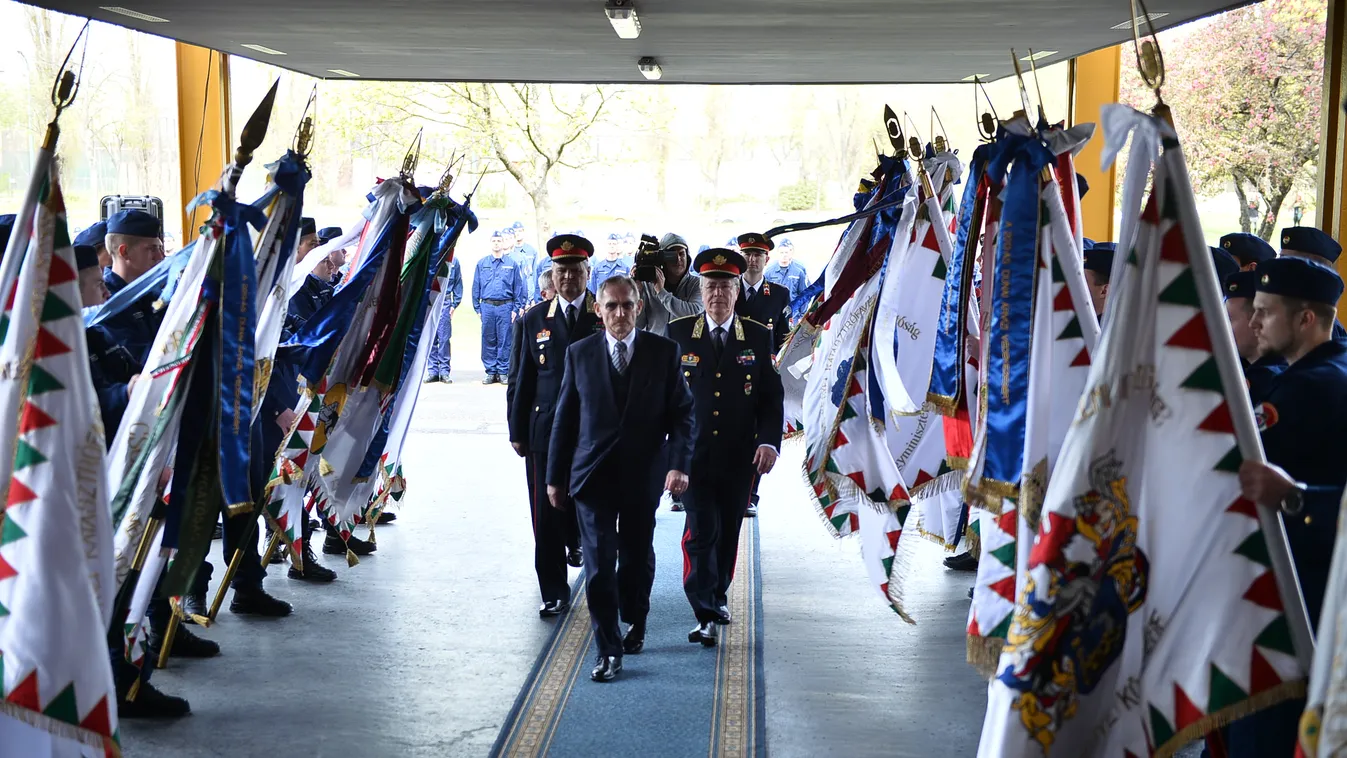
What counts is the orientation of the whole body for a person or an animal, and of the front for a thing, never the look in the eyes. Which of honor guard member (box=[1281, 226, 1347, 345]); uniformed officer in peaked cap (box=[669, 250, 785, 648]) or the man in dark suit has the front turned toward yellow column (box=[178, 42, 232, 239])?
the honor guard member

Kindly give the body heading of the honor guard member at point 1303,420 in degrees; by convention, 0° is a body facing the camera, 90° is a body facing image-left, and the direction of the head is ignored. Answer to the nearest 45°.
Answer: approximately 90°

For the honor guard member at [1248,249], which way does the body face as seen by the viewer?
to the viewer's left

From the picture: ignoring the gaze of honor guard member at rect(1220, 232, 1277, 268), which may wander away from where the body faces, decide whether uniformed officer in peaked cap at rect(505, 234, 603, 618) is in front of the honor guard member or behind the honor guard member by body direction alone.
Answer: in front

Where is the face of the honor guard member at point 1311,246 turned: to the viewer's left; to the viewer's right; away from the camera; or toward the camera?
to the viewer's left

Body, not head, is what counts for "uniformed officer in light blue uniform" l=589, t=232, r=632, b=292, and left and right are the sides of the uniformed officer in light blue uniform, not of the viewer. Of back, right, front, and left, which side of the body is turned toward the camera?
front

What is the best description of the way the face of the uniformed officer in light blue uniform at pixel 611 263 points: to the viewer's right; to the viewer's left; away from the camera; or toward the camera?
toward the camera

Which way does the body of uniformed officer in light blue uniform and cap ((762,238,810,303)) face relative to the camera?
toward the camera

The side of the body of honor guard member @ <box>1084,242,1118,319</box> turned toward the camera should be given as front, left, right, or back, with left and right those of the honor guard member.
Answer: left

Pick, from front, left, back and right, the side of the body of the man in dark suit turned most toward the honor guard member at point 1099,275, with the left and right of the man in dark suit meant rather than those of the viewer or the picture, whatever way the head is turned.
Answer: left

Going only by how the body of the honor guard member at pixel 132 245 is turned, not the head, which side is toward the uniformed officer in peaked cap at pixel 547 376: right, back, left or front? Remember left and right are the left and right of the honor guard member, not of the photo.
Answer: front

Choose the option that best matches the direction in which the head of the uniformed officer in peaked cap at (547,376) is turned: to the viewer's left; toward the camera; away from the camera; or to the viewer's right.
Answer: toward the camera

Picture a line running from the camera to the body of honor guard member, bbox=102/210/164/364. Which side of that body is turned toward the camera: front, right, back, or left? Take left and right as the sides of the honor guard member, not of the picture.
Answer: right

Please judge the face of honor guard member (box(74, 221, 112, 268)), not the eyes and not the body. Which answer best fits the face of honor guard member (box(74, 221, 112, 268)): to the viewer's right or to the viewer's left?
to the viewer's right

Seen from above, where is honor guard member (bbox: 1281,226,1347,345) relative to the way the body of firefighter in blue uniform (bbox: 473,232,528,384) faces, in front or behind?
in front

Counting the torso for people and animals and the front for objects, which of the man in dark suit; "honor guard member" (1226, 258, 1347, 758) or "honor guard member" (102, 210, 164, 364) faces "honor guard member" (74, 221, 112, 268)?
"honor guard member" (1226, 258, 1347, 758)

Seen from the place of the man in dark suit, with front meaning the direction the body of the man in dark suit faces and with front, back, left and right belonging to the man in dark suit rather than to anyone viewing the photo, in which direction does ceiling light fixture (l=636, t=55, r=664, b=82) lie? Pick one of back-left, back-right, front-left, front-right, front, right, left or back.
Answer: back

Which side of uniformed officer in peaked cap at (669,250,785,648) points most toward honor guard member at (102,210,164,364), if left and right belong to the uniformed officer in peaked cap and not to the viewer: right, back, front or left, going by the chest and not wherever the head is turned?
right

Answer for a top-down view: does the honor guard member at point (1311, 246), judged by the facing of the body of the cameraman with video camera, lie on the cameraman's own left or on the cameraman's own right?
on the cameraman's own left
